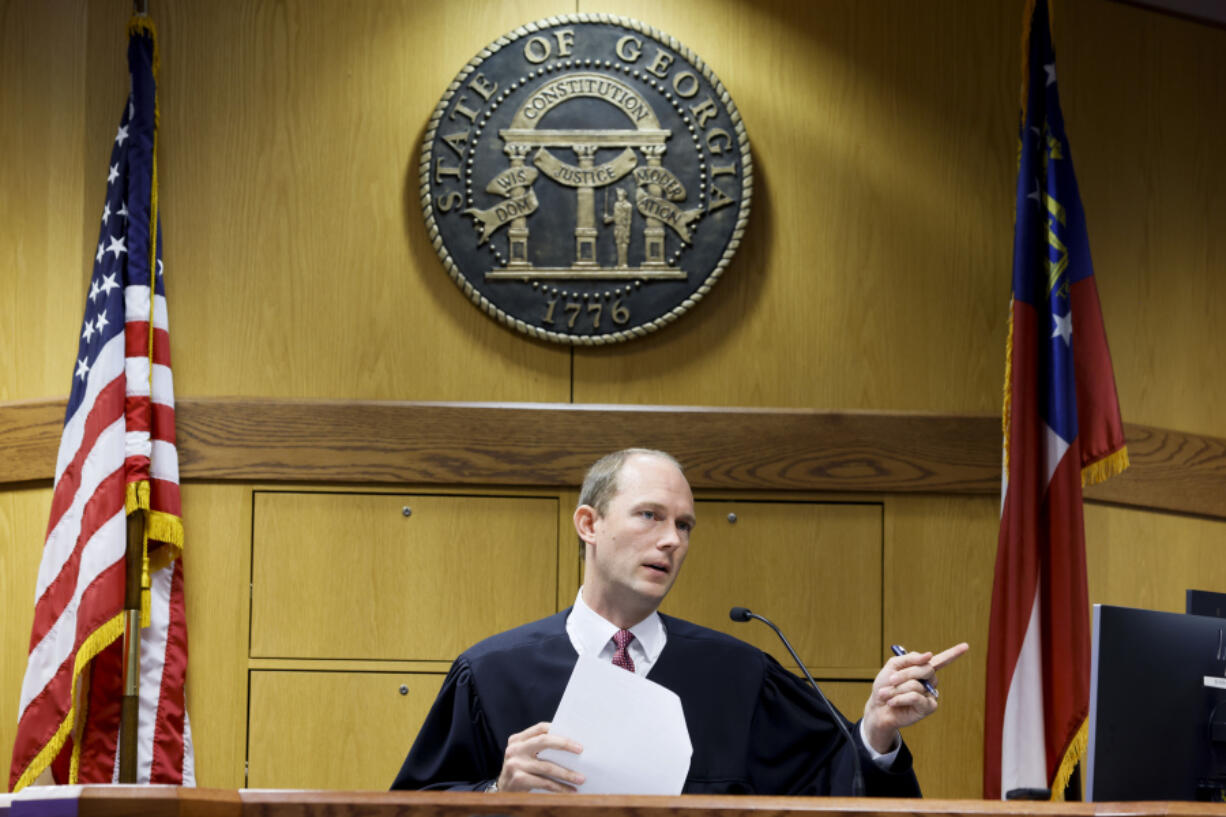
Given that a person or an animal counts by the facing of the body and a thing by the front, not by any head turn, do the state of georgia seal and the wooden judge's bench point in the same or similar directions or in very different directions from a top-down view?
same or similar directions

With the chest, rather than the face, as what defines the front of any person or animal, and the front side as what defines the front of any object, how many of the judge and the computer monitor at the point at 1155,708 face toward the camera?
1

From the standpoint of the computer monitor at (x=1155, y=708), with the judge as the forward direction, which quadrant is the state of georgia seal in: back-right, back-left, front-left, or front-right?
front-right

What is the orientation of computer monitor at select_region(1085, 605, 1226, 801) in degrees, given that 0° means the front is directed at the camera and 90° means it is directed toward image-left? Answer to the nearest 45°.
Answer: approximately 135°

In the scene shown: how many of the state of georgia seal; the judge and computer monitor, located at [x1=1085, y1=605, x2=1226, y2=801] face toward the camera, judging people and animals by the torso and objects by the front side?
2

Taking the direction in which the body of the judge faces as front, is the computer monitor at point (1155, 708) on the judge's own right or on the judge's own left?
on the judge's own left

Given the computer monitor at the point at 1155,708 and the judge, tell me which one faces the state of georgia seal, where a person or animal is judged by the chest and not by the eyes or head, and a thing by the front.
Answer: the computer monitor

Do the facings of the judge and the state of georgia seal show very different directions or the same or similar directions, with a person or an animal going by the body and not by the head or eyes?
same or similar directions

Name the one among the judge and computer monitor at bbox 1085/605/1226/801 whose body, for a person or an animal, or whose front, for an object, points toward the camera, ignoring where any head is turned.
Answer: the judge

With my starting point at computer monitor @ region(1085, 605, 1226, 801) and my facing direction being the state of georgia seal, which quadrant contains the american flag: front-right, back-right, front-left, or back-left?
front-left

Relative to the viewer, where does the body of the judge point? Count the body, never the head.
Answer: toward the camera

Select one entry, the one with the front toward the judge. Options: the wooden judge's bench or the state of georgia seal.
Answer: the state of georgia seal

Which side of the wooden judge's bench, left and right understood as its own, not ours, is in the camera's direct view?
front

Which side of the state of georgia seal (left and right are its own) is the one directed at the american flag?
right

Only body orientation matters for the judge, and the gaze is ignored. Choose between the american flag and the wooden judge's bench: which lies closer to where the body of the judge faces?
the wooden judge's bench

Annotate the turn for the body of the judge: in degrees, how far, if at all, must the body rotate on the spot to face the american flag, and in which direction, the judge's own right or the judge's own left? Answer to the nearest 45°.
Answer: approximately 135° to the judge's own right

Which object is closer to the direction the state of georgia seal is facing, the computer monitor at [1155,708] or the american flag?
the computer monitor
